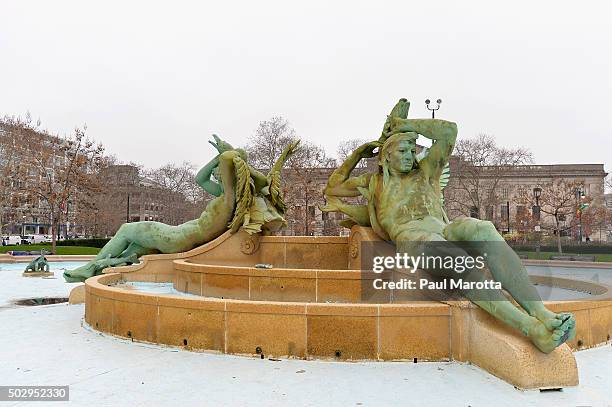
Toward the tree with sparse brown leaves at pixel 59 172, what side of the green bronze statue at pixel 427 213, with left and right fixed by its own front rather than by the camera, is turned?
back

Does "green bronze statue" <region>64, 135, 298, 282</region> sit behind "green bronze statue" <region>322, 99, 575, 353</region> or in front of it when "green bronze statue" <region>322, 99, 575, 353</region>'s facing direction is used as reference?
behind

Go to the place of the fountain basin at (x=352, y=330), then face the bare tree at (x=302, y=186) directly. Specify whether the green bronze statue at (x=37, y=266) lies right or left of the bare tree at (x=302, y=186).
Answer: left

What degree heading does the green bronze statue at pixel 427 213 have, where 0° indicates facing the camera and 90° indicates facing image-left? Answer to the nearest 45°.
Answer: approximately 315°

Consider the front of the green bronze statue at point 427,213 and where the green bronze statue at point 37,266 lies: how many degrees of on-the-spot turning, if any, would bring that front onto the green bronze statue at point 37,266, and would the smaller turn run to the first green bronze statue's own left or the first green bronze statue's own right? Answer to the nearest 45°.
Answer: approximately 180°

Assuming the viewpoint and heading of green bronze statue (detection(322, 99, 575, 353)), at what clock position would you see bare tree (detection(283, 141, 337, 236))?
The bare tree is roughly at 7 o'clock from the green bronze statue.
